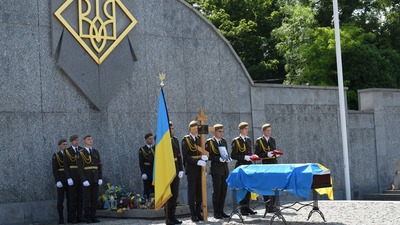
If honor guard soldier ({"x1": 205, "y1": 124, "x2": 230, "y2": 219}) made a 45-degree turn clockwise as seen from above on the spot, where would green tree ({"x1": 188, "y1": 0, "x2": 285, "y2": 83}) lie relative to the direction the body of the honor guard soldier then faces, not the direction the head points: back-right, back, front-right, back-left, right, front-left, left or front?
back

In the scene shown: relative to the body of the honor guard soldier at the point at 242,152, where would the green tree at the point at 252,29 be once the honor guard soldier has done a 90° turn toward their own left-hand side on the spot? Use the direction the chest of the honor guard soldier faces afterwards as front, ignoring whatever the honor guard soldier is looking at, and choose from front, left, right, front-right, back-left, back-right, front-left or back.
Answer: front-left
